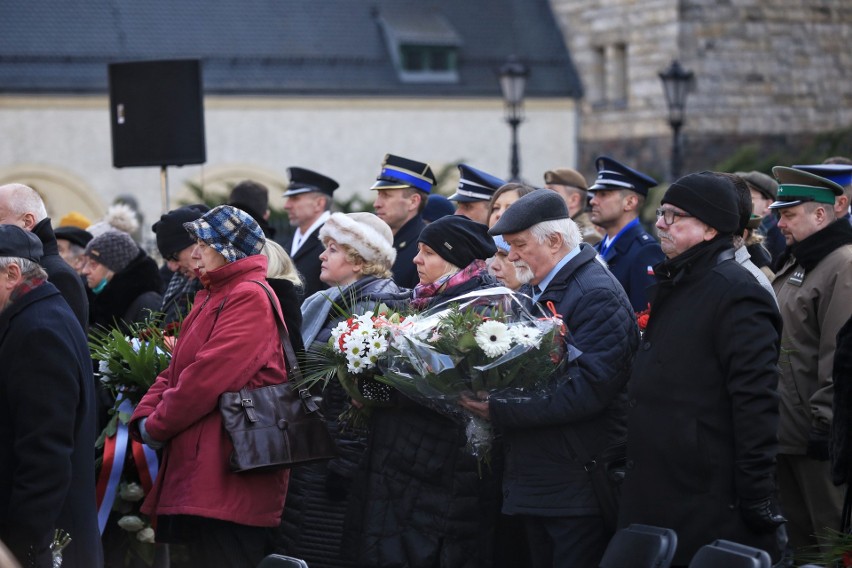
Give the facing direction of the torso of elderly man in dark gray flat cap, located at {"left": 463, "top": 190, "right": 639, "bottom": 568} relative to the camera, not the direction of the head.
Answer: to the viewer's left

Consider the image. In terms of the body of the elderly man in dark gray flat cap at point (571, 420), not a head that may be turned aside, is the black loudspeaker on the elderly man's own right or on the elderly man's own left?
on the elderly man's own right

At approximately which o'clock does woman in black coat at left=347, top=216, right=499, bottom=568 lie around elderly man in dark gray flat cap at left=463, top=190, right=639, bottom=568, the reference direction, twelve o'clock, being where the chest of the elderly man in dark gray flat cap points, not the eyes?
The woman in black coat is roughly at 1 o'clock from the elderly man in dark gray flat cap.

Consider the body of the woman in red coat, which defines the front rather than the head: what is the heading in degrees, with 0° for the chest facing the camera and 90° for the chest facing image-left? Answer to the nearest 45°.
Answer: approximately 90°

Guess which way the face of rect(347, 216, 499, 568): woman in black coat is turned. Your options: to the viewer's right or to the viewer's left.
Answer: to the viewer's left
